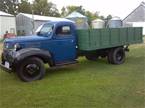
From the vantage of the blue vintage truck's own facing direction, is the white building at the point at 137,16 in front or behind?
behind

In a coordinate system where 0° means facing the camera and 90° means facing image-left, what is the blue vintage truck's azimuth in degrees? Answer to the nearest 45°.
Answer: approximately 45°

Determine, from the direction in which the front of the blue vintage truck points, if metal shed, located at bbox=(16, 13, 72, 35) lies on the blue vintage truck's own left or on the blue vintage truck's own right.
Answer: on the blue vintage truck's own right

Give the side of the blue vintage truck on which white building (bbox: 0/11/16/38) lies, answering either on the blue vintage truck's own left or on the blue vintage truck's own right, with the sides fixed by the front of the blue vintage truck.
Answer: on the blue vintage truck's own right
